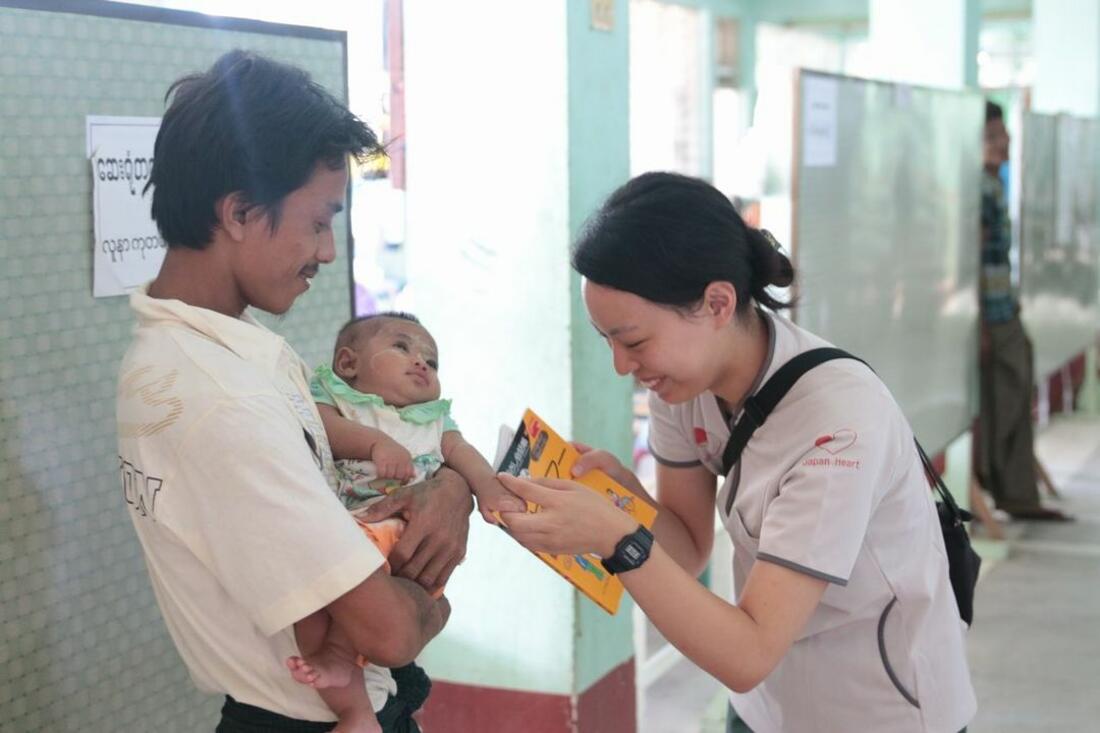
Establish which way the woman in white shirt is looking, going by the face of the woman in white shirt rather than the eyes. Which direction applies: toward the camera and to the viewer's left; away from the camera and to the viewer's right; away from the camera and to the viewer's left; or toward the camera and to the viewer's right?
toward the camera and to the viewer's left

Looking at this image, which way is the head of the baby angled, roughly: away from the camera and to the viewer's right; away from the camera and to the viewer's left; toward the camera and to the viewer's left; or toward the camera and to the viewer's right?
toward the camera and to the viewer's right

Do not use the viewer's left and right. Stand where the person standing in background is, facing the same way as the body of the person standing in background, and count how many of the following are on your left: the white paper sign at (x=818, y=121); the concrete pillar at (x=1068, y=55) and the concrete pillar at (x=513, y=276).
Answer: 1

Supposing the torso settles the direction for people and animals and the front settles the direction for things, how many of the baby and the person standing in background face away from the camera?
0

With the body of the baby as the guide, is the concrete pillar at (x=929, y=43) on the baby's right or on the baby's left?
on the baby's left

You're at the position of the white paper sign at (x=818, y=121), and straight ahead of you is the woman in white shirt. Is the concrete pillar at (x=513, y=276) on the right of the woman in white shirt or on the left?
right
